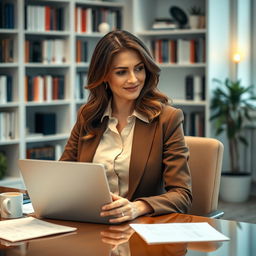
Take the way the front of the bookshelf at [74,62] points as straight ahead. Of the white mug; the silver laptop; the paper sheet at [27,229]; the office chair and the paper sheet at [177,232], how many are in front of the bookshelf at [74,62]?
5

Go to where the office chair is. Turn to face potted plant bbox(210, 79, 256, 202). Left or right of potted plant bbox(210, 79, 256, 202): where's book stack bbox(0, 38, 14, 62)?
left

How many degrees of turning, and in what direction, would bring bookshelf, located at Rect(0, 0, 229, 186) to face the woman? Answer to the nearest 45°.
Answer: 0° — it already faces them

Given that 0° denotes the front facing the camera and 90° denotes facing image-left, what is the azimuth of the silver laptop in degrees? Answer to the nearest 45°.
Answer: approximately 225°

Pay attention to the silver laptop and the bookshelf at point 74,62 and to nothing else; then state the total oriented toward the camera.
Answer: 1

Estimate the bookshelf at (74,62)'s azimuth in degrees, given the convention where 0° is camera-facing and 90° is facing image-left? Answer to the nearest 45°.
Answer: approximately 0°

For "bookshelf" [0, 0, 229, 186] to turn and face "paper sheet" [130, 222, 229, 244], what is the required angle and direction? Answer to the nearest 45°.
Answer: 0° — it already faces it

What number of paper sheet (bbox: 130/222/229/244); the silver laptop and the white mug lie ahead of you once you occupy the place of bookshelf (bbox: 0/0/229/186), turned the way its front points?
3

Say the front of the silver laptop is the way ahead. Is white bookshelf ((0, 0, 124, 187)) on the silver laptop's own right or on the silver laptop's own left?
on the silver laptop's own left

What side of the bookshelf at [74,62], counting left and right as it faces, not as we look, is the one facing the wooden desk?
front
